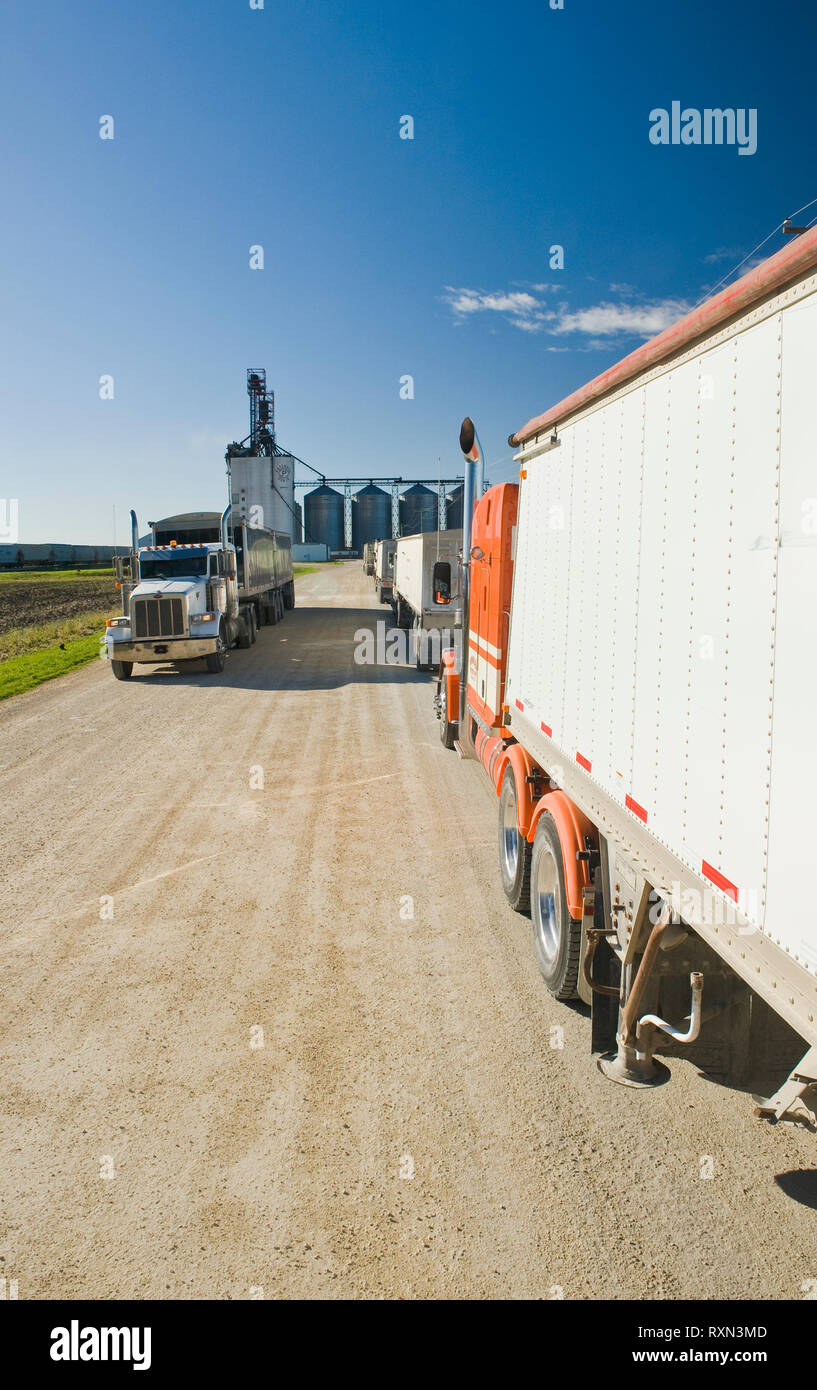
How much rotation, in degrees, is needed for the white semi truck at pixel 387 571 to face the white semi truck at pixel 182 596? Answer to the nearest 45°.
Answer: approximately 180°

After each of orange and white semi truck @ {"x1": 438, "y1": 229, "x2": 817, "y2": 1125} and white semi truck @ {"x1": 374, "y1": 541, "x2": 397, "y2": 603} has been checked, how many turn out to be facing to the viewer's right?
0

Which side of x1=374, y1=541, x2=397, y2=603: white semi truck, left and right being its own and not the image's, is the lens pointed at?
back

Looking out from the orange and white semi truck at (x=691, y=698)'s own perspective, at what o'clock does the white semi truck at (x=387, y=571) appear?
the white semi truck at (x=387, y=571) is roughly at 1 o'clock from the orange and white semi truck at (x=691, y=698).

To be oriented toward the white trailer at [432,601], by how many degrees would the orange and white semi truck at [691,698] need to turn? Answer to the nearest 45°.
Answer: approximately 45° to its right

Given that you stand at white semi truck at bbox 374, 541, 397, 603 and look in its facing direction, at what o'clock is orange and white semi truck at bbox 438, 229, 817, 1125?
orange and white semi truck at bbox 438, 229, 817, 1125 is roughly at 6 o'clock from white semi truck at bbox 374, 541, 397, 603.

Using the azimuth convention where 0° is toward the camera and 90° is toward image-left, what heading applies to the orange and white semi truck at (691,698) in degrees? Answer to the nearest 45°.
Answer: approximately 135°
